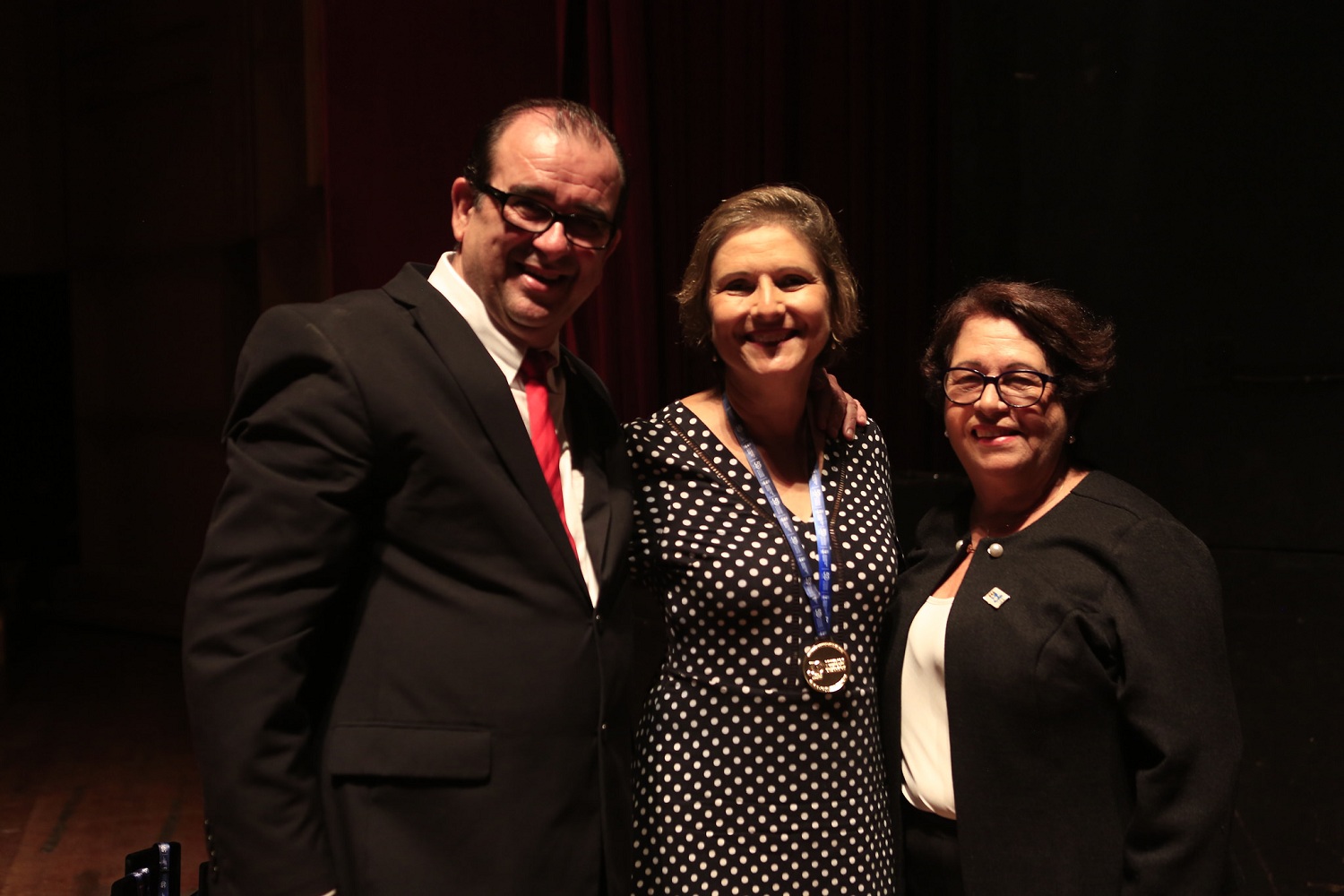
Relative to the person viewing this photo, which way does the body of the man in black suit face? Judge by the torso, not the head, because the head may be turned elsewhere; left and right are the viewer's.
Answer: facing the viewer and to the right of the viewer

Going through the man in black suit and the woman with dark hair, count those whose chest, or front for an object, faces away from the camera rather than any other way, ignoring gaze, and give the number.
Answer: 0

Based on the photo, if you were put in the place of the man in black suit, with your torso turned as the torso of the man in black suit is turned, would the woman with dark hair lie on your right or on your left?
on your left

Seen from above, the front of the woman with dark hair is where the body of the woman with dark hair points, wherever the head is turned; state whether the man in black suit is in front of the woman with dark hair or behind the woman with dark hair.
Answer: in front
